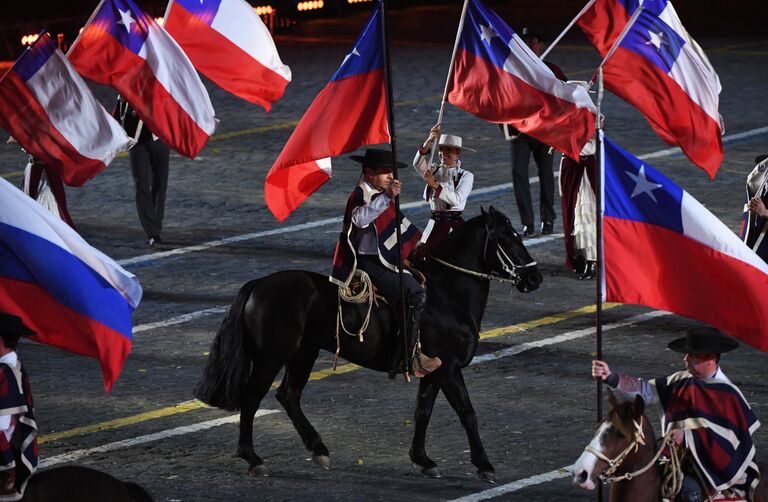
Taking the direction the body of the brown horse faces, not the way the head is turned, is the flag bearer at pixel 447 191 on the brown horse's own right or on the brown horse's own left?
on the brown horse's own right

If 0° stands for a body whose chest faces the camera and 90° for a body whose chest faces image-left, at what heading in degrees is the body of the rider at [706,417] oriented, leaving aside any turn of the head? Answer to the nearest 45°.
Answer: approximately 45°

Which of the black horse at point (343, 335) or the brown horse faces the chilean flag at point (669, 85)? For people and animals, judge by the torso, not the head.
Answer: the black horse

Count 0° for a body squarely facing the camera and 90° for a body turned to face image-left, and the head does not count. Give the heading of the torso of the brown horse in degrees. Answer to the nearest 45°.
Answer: approximately 45°

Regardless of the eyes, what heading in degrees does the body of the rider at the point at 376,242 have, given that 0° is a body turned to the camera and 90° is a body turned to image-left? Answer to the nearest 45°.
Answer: approximately 270°

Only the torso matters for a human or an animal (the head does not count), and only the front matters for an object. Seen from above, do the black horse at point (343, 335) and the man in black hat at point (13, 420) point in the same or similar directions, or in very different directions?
very different directions

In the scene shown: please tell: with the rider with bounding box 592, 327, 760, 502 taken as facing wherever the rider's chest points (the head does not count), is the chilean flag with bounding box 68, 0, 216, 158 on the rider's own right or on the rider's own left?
on the rider's own right

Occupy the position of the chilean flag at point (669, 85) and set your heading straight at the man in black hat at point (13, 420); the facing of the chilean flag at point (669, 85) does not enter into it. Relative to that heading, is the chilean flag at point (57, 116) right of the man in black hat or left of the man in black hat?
right

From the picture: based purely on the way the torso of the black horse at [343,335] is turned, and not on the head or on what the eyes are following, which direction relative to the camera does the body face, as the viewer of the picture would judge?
to the viewer's right

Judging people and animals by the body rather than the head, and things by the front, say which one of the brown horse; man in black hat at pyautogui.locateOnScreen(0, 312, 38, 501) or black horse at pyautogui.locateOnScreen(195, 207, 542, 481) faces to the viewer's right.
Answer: the black horse

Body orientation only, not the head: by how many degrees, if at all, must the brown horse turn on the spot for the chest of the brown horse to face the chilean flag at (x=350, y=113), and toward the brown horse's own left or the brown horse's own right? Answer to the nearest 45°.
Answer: approximately 90° to the brown horse's own right
